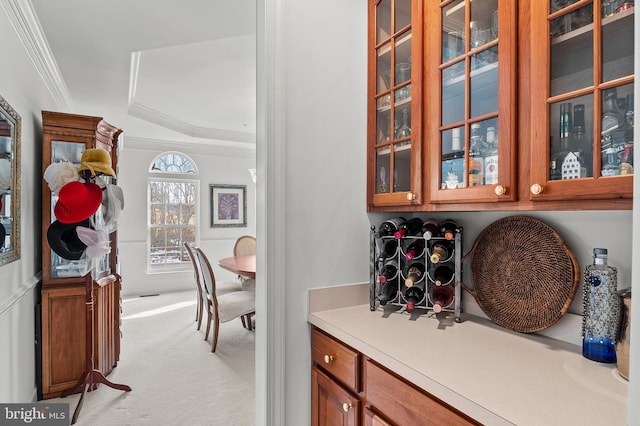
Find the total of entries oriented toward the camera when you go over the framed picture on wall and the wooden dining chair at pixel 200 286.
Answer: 1

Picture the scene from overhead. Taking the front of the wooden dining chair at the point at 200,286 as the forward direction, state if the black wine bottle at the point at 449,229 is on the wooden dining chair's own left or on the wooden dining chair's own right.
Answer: on the wooden dining chair's own right

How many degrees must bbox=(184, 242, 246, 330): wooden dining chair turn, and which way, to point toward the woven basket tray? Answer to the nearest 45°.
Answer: approximately 90° to its right

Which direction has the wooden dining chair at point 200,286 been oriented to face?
to the viewer's right

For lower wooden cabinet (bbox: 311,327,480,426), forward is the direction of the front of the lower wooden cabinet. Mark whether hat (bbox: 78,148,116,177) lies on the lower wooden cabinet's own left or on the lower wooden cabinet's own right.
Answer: on the lower wooden cabinet's own right

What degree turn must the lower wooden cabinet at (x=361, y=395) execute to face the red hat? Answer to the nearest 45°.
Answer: approximately 45° to its right

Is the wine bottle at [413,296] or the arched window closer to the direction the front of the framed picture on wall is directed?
the wine bottle

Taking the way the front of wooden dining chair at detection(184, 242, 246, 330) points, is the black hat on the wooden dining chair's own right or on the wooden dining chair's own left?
on the wooden dining chair's own right

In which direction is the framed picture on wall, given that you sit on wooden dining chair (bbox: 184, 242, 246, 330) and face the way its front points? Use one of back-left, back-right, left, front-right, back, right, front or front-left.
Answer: left

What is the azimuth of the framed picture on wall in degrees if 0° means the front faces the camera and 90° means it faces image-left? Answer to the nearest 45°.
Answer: approximately 0°

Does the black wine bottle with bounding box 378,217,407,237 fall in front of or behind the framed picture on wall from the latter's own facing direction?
in front

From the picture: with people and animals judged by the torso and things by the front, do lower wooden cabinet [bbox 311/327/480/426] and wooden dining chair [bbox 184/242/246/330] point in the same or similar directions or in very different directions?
very different directions

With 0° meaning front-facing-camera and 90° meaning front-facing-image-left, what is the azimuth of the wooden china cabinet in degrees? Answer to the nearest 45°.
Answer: approximately 315°
